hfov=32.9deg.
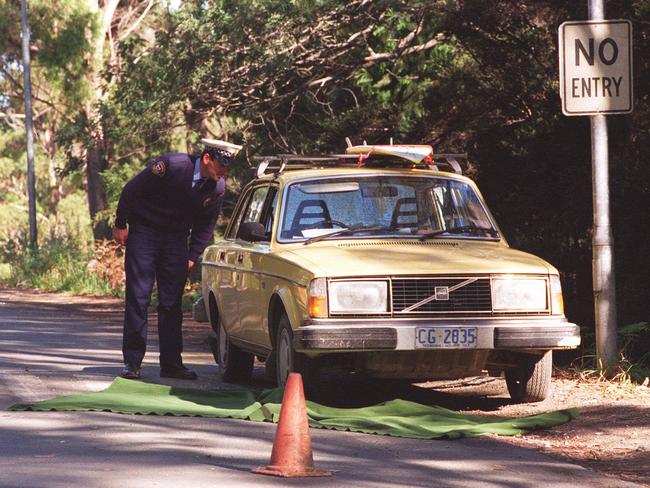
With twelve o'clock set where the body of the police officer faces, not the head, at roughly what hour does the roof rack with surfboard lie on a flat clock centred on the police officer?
The roof rack with surfboard is roughly at 11 o'clock from the police officer.

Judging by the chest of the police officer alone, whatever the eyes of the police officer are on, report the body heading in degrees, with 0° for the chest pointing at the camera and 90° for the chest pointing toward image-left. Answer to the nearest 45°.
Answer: approximately 315°

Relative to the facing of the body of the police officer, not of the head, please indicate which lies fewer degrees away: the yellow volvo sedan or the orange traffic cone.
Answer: the yellow volvo sedan

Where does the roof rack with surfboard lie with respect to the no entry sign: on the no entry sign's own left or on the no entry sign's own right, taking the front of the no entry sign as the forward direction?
on the no entry sign's own right

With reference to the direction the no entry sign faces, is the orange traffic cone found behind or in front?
in front

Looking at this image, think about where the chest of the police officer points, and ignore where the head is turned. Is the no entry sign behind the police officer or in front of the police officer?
in front
